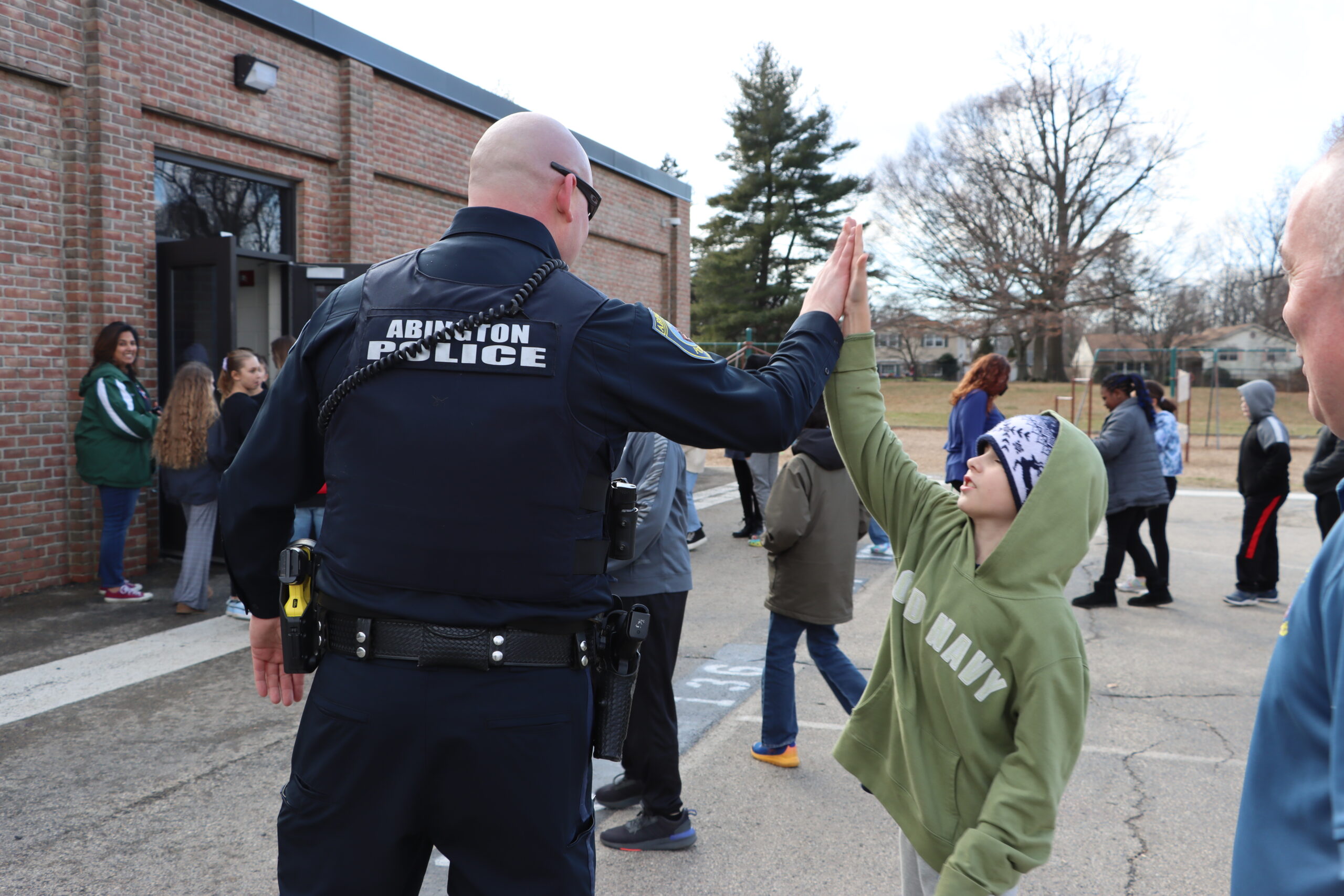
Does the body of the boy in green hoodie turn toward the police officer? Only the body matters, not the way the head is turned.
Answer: yes

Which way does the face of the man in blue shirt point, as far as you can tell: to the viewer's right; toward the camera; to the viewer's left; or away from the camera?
to the viewer's left

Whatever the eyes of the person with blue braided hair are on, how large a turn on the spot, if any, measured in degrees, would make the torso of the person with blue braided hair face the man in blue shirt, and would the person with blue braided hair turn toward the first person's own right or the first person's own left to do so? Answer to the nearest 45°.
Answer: approximately 90° to the first person's own left

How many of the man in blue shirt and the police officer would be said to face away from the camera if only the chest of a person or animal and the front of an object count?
1

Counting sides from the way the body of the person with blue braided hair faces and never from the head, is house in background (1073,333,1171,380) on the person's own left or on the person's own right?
on the person's own right

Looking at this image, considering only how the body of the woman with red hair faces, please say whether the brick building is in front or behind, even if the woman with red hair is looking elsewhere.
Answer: behind

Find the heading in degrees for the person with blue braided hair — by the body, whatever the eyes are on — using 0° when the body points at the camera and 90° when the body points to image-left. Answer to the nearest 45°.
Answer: approximately 90°

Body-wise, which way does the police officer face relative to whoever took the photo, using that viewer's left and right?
facing away from the viewer

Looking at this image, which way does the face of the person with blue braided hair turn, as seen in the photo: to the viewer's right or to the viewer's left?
to the viewer's left

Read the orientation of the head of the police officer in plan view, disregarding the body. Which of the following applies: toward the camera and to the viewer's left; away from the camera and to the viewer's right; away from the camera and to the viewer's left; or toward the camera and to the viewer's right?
away from the camera and to the viewer's right

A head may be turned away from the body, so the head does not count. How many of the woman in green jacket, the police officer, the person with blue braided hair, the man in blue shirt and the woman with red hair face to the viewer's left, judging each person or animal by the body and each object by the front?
2

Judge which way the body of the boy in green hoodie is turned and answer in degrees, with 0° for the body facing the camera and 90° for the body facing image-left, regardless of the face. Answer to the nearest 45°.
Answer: approximately 45°
